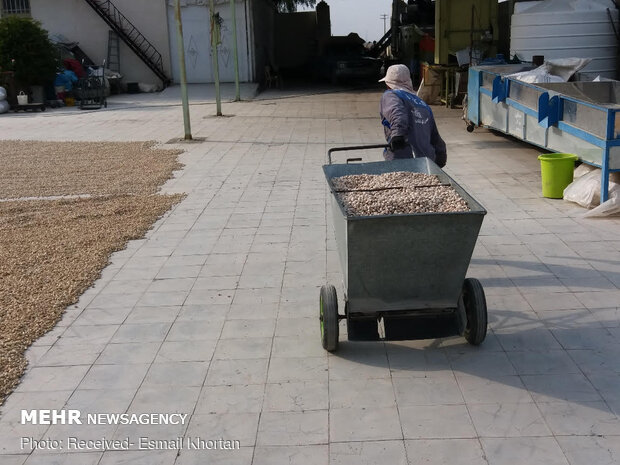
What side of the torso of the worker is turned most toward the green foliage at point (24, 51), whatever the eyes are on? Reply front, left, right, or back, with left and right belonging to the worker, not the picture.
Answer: front

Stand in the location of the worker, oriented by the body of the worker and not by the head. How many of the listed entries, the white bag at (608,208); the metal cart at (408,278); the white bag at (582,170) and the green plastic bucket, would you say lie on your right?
3

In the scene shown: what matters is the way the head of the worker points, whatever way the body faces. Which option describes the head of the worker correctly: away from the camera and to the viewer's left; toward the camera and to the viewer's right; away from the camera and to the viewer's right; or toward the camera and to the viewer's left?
away from the camera and to the viewer's left

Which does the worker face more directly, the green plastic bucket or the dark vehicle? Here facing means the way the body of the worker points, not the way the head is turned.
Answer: the dark vehicle

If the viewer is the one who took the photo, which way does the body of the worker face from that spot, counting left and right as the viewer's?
facing away from the viewer and to the left of the viewer

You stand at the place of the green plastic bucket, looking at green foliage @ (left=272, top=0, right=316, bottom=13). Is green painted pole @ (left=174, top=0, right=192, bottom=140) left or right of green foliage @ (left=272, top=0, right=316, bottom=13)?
left
